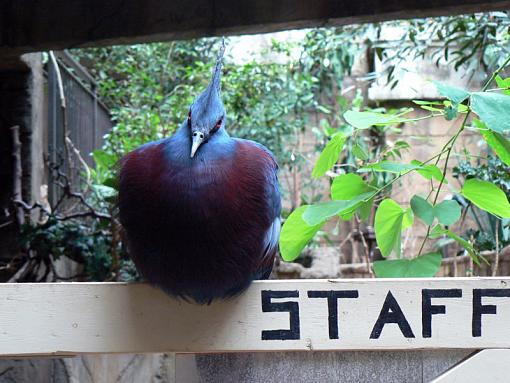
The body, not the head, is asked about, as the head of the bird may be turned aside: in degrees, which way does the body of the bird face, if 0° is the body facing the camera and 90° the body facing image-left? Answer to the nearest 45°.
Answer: approximately 0°
